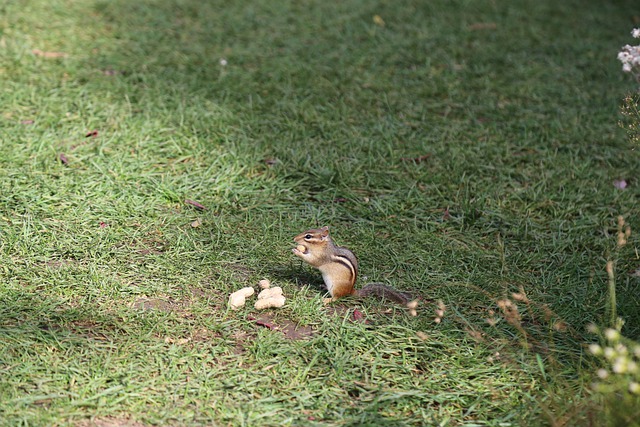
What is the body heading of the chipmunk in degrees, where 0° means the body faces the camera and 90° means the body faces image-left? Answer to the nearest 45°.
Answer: approximately 90°
